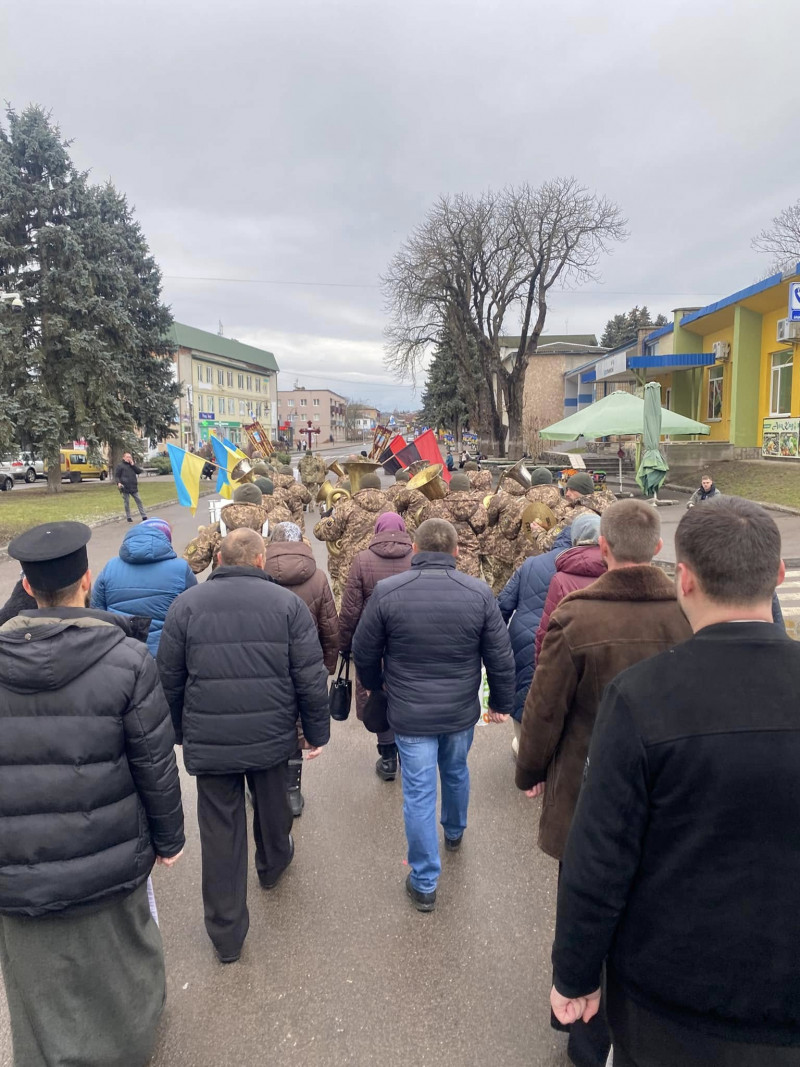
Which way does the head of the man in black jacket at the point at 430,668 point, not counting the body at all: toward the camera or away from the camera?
away from the camera

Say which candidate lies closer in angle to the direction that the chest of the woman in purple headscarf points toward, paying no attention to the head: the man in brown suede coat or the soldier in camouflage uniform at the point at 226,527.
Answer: the soldier in camouflage uniform

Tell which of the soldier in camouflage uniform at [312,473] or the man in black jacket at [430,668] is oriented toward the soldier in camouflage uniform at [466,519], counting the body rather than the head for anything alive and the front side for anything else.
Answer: the man in black jacket

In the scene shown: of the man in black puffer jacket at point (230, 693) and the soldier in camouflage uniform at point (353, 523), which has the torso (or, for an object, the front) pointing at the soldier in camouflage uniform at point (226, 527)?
the man in black puffer jacket

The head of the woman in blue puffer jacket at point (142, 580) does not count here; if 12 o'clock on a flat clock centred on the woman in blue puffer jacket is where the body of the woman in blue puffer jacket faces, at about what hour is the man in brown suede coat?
The man in brown suede coat is roughly at 5 o'clock from the woman in blue puffer jacket.

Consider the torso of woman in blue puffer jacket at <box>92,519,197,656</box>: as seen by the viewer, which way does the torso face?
away from the camera

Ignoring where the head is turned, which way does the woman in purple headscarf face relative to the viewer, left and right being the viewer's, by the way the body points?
facing away from the viewer

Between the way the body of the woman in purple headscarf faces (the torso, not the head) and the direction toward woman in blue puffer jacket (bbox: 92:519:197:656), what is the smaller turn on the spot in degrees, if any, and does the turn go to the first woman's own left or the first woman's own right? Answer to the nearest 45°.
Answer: approximately 135° to the first woman's own left

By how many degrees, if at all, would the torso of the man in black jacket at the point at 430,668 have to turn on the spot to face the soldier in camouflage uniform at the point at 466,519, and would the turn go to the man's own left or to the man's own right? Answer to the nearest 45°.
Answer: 0° — they already face them

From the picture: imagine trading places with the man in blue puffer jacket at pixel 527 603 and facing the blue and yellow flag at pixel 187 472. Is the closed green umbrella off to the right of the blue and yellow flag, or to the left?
right

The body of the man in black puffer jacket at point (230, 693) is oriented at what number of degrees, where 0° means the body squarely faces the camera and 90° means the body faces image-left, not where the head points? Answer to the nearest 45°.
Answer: approximately 180°

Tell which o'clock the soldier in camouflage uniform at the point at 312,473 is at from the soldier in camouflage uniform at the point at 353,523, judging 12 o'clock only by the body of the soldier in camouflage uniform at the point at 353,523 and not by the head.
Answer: the soldier in camouflage uniform at the point at 312,473 is roughly at 12 o'clock from the soldier in camouflage uniform at the point at 353,523.

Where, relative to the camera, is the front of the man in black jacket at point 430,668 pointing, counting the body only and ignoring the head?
away from the camera

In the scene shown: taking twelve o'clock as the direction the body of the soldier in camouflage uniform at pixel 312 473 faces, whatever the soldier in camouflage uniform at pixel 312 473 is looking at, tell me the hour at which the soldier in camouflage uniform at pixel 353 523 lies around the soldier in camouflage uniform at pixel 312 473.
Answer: the soldier in camouflage uniform at pixel 353 523 is roughly at 6 o'clock from the soldier in camouflage uniform at pixel 312 473.

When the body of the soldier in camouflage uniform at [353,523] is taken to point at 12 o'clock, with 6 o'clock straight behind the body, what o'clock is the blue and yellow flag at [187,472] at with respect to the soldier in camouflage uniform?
The blue and yellow flag is roughly at 11 o'clock from the soldier in camouflage uniform.

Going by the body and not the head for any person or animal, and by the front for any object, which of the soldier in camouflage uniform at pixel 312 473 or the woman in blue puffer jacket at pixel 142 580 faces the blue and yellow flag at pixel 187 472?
the woman in blue puffer jacket
